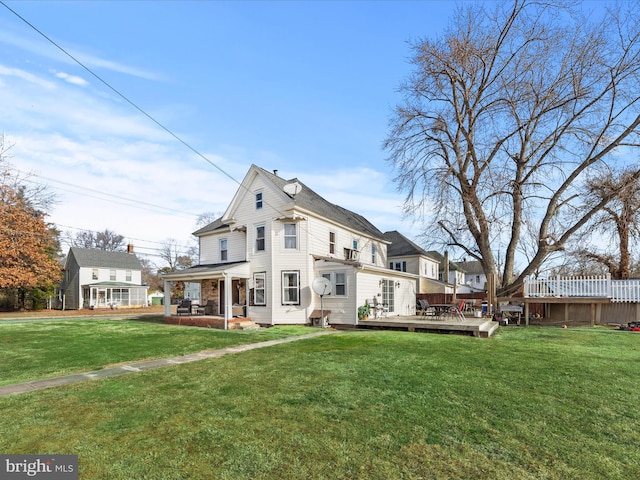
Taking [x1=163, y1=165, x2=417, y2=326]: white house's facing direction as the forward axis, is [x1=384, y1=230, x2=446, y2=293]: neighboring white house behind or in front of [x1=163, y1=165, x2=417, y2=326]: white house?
behind

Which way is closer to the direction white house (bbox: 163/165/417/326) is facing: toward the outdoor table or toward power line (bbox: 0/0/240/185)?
the power line

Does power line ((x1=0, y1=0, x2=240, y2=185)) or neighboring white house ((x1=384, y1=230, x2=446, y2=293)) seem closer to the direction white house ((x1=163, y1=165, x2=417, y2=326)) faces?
the power line

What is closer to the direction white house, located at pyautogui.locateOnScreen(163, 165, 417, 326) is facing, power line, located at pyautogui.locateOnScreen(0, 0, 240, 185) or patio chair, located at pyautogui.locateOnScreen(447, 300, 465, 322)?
the power line
